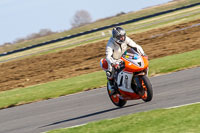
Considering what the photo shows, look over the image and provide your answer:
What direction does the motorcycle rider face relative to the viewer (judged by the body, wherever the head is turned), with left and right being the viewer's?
facing the viewer and to the right of the viewer

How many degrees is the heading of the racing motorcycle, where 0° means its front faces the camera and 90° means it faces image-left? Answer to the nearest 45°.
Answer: approximately 315°
